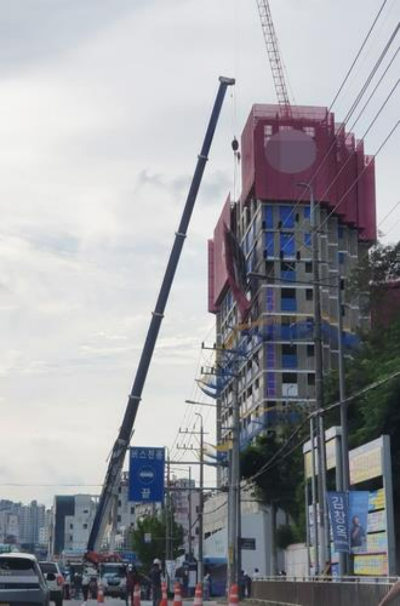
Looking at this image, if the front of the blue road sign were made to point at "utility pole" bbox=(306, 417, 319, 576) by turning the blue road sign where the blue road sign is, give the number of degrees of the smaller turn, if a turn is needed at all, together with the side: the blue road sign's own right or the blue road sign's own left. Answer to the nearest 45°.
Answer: approximately 45° to the blue road sign's own left

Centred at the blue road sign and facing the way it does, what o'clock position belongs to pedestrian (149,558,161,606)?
The pedestrian is roughly at 12 o'clock from the blue road sign.

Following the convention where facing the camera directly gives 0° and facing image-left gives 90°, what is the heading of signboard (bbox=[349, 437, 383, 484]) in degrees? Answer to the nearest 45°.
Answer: approximately 45°

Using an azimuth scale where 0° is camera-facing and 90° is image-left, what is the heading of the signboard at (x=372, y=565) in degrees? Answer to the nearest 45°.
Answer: approximately 45°

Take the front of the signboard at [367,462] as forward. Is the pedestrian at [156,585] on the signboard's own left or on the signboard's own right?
on the signboard's own right
